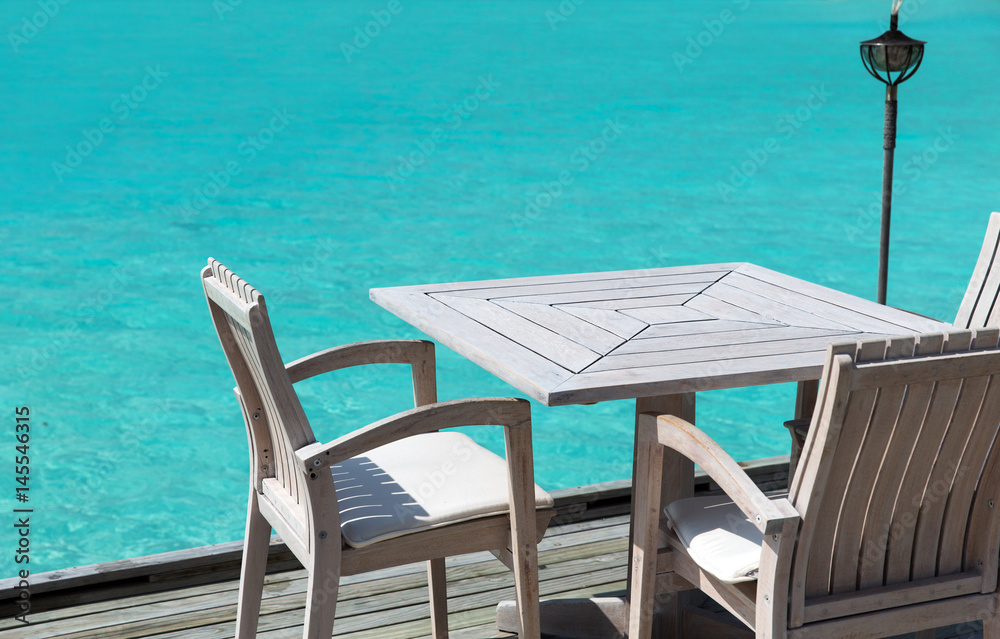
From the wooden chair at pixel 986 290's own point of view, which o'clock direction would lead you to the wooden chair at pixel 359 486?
the wooden chair at pixel 359 486 is roughly at 12 o'clock from the wooden chair at pixel 986 290.

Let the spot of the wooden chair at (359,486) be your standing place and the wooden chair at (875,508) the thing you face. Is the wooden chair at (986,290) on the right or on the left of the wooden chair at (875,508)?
left

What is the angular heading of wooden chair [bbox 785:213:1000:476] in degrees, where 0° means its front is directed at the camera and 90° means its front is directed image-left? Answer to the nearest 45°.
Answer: approximately 45°

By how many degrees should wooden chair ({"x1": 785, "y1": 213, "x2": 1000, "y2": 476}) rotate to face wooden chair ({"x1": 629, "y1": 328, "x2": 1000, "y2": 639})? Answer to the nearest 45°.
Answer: approximately 45° to its left

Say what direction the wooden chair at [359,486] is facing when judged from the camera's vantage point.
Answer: facing away from the viewer and to the right of the viewer

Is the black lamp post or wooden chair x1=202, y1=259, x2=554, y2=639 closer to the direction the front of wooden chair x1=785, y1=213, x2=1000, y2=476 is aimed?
the wooden chair

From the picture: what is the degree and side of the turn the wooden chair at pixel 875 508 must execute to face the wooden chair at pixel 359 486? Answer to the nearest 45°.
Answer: approximately 45° to its left

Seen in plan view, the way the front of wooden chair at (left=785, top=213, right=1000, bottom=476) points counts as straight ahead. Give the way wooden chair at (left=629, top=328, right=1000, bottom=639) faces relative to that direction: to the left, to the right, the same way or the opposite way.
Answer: to the right

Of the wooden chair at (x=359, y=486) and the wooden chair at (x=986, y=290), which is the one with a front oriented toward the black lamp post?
the wooden chair at (x=359, y=486)

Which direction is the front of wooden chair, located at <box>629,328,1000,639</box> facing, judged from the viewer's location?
facing away from the viewer and to the left of the viewer

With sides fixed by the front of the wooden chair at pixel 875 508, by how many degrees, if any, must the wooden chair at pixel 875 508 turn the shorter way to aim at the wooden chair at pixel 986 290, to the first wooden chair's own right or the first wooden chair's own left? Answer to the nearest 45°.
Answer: approximately 45° to the first wooden chair's own right
